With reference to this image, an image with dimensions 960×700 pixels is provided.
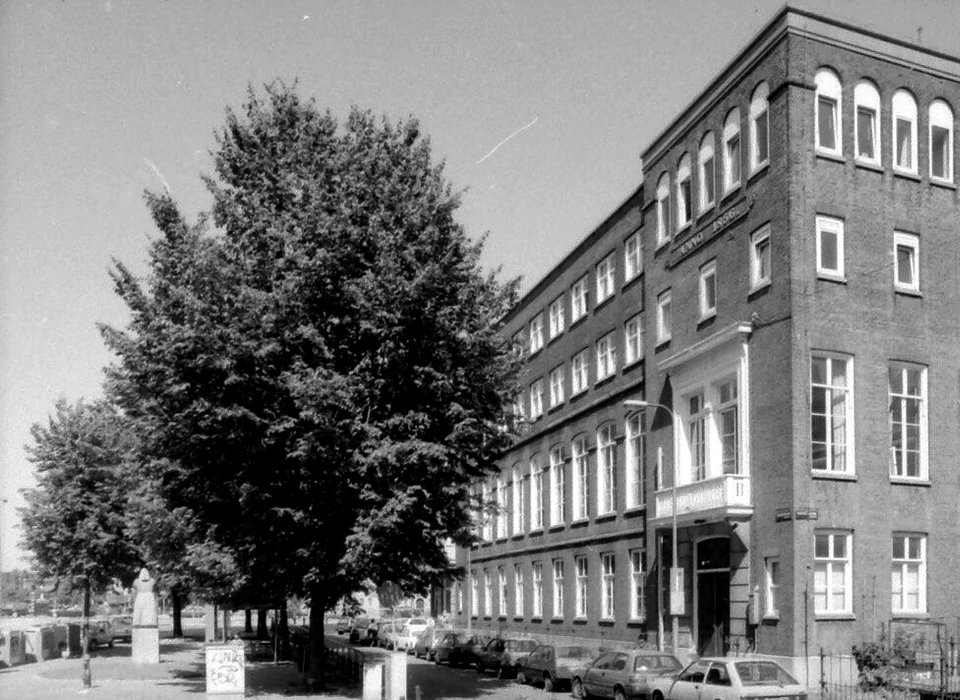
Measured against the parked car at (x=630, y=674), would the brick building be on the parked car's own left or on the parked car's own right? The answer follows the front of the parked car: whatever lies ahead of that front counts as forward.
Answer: on the parked car's own right

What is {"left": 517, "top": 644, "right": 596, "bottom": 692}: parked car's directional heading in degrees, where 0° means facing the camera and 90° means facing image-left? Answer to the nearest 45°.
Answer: approximately 135°

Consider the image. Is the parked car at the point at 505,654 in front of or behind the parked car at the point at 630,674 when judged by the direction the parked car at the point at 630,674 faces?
in front

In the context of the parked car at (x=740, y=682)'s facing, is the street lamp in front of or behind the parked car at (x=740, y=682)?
in front

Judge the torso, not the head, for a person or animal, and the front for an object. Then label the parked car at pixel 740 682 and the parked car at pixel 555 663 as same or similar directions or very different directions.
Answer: same or similar directions

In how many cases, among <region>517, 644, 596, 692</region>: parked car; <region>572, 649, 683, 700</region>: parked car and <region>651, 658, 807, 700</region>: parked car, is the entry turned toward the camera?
0

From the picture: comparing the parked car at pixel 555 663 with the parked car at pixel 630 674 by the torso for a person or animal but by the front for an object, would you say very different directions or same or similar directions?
same or similar directions

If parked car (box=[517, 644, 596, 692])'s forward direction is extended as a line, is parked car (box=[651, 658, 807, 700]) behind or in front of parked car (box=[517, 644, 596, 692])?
behind

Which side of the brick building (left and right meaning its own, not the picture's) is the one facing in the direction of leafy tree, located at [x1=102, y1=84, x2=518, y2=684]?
front

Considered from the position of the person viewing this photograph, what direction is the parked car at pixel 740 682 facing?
facing away from the viewer and to the left of the viewer

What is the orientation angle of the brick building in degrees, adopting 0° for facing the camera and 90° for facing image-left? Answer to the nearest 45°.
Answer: approximately 45°
